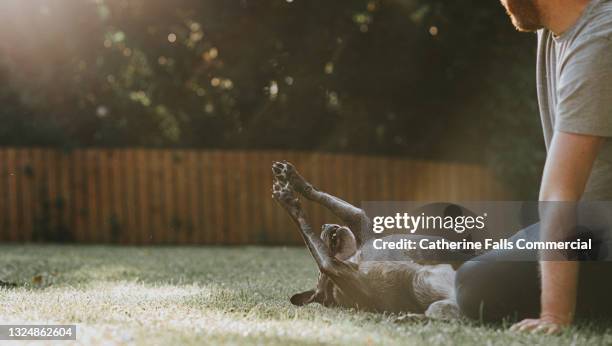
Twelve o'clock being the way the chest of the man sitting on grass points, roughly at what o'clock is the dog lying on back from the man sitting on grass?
The dog lying on back is roughly at 1 o'clock from the man sitting on grass.

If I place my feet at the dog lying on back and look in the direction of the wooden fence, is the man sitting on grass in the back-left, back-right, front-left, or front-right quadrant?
back-right

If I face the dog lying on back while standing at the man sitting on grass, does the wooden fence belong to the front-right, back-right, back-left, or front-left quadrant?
front-right

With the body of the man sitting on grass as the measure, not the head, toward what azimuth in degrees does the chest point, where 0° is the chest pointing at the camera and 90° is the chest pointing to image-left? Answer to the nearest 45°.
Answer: approximately 90°

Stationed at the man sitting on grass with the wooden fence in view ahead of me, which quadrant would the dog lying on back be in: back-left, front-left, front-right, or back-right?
front-left

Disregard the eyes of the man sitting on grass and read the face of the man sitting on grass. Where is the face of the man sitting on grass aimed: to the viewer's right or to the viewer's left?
to the viewer's left

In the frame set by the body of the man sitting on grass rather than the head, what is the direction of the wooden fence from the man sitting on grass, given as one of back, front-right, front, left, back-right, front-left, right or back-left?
front-right
